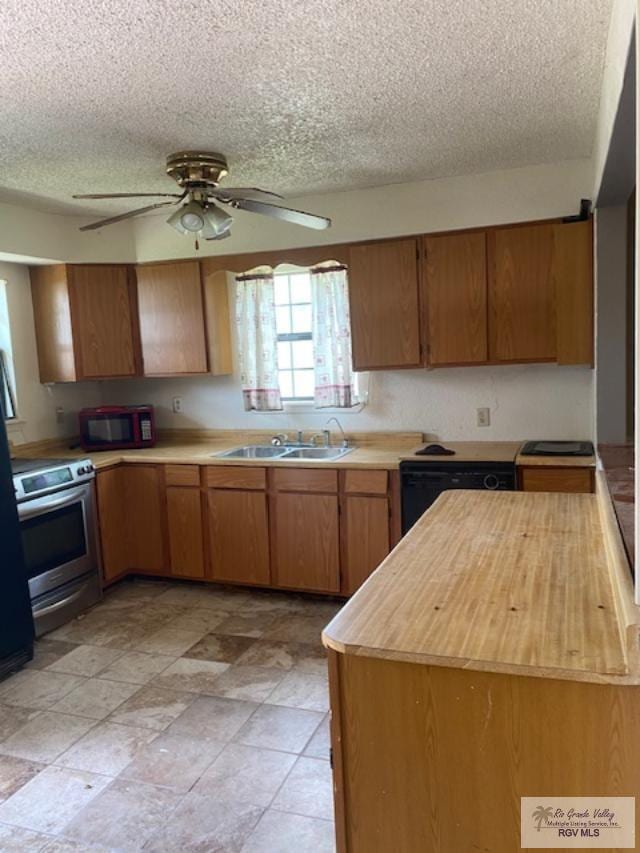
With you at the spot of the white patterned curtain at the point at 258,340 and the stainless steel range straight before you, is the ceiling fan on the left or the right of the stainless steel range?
left

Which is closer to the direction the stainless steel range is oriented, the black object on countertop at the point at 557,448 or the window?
the black object on countertop

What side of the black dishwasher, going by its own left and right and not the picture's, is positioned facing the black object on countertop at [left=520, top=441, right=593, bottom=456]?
left

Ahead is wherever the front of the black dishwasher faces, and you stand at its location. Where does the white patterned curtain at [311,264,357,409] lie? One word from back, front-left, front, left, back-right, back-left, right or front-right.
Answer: back-right

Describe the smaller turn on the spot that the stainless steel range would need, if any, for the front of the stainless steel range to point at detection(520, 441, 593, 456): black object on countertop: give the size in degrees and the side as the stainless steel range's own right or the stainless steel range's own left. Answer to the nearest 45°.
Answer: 0° — it already faces it

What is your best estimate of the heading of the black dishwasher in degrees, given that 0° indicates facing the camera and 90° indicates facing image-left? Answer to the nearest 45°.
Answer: approximately 0°

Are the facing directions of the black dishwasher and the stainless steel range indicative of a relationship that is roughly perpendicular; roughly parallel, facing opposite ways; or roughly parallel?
roughly perpendicular

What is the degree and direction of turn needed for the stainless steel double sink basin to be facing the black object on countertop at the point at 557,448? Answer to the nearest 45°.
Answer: approximately 45° to its left

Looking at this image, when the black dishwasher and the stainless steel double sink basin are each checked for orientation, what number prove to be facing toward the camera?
2

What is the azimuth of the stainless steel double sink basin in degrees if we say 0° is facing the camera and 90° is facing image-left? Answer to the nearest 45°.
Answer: approximately 0°

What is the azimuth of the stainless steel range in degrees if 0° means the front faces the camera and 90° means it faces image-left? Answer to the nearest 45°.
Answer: approximately 315°
